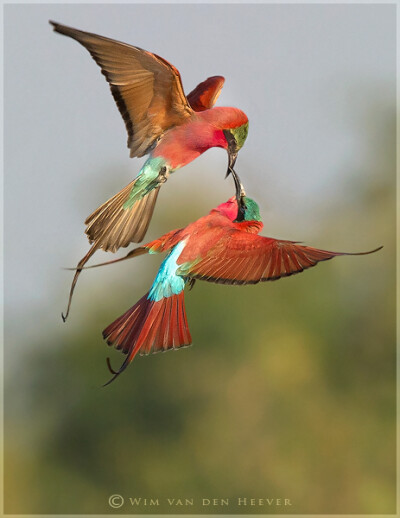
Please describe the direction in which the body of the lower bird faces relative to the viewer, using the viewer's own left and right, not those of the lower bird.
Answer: facing away from the viewer and to the right of the viewer

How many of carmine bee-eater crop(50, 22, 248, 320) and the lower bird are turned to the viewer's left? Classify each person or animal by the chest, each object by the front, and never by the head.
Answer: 0

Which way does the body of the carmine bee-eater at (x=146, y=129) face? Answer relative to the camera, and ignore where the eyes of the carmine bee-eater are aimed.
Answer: to the viewer's right
